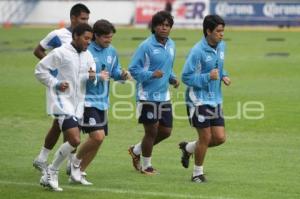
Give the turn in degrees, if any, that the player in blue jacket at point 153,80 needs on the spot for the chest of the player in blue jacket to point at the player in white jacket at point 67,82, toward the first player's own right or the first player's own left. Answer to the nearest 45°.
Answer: approximately 90° to the first player's own right

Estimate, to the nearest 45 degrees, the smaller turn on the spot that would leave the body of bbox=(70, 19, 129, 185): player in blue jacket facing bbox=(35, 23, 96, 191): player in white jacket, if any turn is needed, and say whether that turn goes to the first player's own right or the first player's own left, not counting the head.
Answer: approximately 90° to the first player's own right

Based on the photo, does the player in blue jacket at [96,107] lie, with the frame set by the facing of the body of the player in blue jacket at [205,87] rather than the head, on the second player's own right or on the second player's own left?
on the second player's own right

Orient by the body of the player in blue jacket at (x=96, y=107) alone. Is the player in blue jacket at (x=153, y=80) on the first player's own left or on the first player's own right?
on the first player's own left

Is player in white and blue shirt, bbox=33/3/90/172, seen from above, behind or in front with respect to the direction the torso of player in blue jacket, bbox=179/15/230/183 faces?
behind

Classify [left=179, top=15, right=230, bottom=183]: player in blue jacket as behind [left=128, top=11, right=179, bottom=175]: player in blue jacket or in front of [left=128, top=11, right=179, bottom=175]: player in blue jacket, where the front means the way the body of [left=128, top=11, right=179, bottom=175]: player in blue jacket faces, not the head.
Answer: in front

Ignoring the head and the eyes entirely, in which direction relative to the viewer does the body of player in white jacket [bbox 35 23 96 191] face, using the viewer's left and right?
facing the viewer and to the right of the viewer
